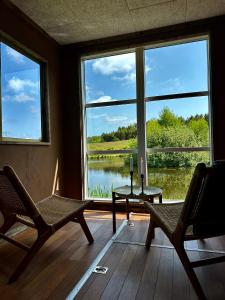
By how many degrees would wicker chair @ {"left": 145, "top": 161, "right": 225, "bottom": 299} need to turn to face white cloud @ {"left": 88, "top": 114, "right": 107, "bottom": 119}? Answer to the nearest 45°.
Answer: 0° — it already faces it

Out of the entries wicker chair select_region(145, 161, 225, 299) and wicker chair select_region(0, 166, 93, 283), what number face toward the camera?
0

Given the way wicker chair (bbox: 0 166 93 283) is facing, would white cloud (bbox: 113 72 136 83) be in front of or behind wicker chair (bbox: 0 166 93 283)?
in front

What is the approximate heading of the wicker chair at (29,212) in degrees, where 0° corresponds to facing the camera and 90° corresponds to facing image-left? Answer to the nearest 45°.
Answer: approximately 225°

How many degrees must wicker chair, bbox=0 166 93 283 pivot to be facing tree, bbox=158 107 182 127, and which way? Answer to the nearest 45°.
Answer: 0° — it already faces it

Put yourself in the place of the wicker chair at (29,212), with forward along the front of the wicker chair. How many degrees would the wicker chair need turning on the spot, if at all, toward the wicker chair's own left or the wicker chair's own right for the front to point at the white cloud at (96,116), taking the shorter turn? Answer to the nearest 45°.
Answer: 0° — it already faces it

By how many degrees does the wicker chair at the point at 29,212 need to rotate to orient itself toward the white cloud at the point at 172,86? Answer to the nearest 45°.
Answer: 0° — it already faces it

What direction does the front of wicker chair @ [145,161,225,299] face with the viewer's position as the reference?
facing away from the viewer and to the left of the viewer

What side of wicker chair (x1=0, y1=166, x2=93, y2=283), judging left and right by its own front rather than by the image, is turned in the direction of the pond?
front

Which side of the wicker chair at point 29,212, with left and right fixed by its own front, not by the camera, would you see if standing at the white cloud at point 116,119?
front

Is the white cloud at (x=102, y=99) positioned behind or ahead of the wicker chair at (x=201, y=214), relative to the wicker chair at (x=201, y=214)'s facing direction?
ahead
